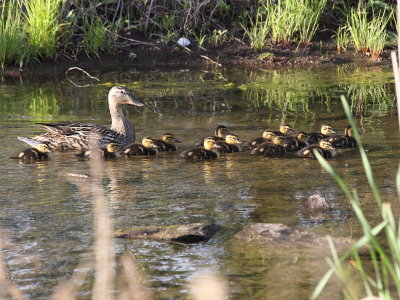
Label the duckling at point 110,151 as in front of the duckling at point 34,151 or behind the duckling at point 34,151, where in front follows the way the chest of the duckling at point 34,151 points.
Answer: in front

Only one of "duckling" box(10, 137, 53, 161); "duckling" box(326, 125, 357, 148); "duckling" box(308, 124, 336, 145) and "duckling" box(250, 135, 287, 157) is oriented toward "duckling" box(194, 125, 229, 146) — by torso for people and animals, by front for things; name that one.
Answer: "duckling" box(10, 137, 53, 161)

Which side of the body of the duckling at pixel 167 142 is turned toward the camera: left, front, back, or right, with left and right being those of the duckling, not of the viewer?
right

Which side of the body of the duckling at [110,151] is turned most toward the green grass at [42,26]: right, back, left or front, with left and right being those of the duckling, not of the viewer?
left

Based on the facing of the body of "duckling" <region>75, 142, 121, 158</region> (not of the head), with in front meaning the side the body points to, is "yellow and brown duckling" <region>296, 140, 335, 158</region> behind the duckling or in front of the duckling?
in front

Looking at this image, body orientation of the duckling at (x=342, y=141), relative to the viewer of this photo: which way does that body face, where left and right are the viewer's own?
facing to the right of the viewer

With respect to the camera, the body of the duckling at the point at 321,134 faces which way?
to the viewer's right

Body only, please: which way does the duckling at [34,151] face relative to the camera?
to the viewer's right

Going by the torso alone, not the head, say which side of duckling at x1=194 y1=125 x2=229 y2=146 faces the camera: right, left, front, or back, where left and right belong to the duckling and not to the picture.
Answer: right

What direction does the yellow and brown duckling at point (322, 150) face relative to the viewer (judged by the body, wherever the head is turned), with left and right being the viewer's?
facing to the right of the viewer

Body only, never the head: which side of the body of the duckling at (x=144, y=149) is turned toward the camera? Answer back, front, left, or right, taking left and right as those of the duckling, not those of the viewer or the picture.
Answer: right

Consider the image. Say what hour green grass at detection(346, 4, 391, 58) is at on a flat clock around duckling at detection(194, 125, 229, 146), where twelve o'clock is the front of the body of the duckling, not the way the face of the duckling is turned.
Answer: The green grass is roughly at 10 o'clock from the duckling.

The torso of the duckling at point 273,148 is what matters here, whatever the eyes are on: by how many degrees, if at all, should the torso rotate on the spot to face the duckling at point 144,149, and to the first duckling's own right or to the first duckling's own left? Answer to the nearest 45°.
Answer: approximately 180°

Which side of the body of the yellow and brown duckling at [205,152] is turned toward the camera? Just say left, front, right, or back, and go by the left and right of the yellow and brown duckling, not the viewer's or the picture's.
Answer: right
